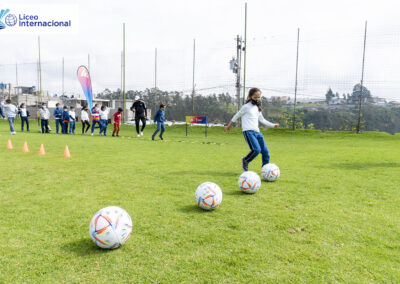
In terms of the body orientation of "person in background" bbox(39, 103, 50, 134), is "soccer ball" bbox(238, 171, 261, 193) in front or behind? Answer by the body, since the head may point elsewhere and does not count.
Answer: in front

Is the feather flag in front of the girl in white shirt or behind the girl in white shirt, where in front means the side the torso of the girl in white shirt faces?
behind

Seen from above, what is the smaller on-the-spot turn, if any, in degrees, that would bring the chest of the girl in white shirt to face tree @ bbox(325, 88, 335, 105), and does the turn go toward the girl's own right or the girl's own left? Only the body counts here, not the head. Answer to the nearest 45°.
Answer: approximately 135° to the girl's own left

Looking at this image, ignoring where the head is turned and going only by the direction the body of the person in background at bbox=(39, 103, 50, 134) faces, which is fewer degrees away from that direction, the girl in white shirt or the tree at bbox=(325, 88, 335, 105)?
the girl in white shirt

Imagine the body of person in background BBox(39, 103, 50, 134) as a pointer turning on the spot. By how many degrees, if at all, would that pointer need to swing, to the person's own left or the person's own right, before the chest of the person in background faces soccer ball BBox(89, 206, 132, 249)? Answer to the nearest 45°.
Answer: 0° — they already face it

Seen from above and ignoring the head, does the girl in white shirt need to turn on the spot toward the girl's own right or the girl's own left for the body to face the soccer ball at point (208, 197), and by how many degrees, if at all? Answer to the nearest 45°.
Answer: approximately 45° to the girl's own right

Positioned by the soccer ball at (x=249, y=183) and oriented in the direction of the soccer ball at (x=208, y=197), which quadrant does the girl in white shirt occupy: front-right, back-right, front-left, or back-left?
back-right

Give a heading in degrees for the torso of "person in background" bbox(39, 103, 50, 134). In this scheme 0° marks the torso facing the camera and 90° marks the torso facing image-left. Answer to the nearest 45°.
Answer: approximately 0°

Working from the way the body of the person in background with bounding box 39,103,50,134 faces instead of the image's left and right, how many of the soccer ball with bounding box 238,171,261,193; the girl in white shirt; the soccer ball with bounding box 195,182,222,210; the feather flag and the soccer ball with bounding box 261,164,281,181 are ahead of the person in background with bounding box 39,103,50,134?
4

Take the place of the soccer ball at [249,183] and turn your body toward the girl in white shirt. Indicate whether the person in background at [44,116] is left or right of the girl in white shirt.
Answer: left

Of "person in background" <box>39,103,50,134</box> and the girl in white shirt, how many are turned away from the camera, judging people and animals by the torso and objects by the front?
0

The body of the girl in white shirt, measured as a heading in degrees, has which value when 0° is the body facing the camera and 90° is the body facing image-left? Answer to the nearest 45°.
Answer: approximately 315°

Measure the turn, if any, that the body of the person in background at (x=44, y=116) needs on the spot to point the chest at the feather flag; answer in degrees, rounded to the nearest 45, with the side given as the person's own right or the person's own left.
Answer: approximately 135° to the person's own left
